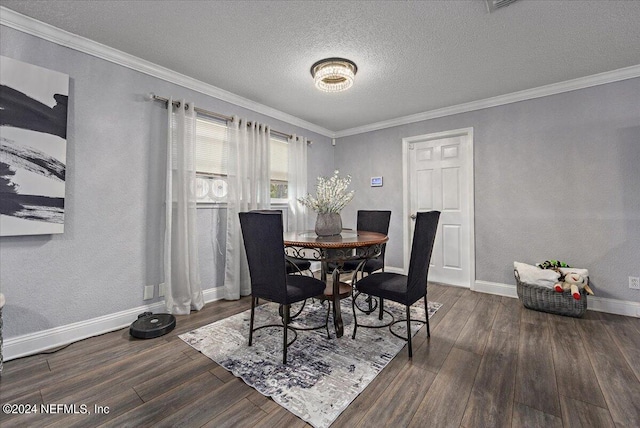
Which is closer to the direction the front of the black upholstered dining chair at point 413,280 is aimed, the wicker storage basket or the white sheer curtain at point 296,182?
the white sheer curtain

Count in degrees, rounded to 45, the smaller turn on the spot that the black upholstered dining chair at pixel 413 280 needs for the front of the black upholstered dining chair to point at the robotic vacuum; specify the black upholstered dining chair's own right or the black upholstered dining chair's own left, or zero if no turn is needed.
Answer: approximately 45° to the black upholstered dining chair's own left

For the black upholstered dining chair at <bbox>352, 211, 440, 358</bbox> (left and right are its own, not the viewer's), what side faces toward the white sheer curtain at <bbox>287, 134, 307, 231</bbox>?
front

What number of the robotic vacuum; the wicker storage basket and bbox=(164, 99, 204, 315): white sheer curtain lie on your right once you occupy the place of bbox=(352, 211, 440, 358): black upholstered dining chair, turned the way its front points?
1

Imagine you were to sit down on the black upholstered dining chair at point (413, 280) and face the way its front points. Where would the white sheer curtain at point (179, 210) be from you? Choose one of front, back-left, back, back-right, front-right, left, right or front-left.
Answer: front-left

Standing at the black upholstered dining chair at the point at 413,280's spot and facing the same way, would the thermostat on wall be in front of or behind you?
in front

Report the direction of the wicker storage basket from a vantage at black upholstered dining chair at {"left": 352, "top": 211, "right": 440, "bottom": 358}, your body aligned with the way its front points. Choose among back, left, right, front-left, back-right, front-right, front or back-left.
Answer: right

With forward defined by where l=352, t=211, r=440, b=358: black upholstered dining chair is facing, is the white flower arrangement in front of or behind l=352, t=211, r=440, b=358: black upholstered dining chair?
in front

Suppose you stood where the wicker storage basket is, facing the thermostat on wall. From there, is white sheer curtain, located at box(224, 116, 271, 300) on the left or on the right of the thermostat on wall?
left

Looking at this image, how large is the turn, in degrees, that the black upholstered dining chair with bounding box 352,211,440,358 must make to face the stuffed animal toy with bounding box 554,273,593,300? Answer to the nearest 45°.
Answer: approximately 90° to its right

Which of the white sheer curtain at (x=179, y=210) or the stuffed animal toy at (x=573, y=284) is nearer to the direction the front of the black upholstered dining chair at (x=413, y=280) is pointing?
the white sheer curtain

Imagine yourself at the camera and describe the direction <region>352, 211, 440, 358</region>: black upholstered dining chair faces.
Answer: facing away from the viewer and to the left of the viewer
